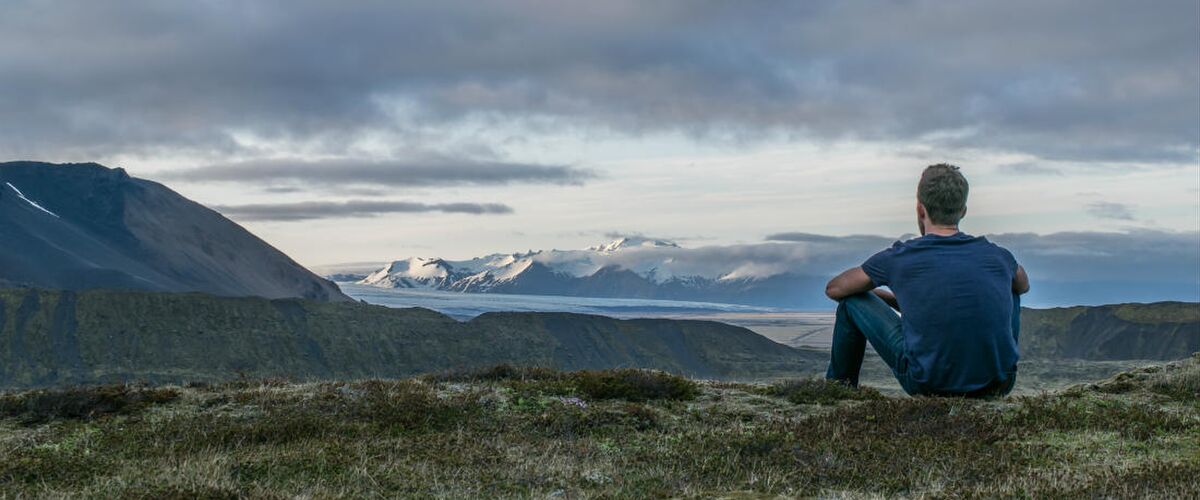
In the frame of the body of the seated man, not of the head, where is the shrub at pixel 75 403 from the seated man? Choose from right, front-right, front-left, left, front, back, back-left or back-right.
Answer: front-left

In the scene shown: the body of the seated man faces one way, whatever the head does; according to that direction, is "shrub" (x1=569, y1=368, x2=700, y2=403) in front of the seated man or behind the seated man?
in front

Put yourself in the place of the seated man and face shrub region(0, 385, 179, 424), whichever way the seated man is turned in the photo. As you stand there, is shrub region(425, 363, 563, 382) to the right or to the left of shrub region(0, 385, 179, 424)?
right

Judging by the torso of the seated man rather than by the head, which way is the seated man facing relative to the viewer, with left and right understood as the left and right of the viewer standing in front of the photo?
facing away from the viewer and to the left of the viewer

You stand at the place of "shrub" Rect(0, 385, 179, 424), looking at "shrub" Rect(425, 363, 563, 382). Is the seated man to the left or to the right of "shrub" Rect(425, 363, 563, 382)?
right

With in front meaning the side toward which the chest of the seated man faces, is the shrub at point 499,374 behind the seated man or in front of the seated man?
in front
